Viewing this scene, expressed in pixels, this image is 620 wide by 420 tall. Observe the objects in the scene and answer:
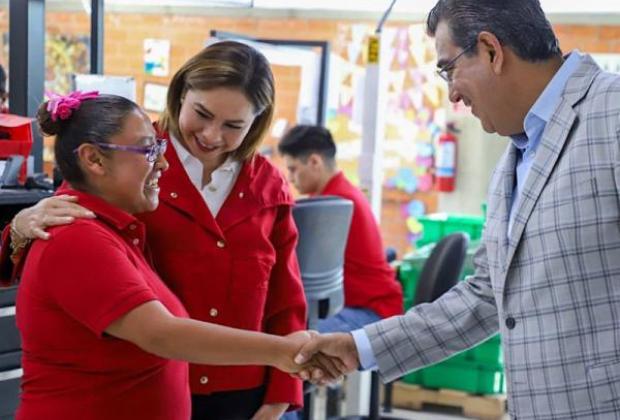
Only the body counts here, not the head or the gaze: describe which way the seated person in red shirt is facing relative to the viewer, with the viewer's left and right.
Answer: facing to the left of the viewer

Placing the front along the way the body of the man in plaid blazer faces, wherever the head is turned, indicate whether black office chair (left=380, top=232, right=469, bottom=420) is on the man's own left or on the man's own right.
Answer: on the man's own right

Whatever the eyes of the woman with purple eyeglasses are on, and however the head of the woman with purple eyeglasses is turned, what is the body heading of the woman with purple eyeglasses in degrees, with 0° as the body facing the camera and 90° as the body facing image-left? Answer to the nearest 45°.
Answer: approximately 270°

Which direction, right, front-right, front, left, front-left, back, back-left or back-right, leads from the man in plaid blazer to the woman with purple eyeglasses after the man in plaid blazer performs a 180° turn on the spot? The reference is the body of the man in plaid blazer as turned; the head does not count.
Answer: back-left

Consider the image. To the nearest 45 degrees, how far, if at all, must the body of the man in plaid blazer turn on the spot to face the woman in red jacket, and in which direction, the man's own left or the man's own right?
approximately 90° to the man's own right

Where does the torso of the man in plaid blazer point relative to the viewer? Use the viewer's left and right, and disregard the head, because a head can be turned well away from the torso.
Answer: facing the viewer and to the left of the viewer

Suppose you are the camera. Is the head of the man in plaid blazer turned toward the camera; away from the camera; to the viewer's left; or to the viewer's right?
to the viewer's left

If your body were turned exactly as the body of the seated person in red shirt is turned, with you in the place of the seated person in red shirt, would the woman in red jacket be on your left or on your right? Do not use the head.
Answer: on your left

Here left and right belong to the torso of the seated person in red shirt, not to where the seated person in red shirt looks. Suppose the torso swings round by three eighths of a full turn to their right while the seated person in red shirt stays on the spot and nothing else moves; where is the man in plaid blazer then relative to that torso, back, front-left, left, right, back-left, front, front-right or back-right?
back-right

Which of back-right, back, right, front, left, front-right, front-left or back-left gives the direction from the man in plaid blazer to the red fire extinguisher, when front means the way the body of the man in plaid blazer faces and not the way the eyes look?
back-right
